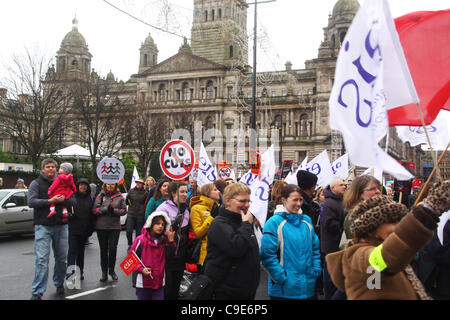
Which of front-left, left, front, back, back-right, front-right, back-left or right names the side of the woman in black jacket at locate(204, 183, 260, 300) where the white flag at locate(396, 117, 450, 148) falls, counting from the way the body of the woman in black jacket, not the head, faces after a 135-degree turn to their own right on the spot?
back-right

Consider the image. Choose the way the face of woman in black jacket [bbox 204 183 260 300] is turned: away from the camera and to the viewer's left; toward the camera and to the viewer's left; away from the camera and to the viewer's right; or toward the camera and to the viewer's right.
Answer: toward the camera and to the viewer's right

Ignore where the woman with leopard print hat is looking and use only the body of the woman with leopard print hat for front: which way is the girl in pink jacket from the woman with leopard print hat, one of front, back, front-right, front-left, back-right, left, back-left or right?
back-left

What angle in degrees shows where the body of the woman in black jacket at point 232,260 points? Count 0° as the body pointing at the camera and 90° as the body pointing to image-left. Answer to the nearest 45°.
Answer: approximately 315°

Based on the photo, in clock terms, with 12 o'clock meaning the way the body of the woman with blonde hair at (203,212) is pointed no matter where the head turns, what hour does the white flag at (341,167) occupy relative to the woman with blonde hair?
The white flag is roughly at 10 o'clock from the woman with blonde hair.

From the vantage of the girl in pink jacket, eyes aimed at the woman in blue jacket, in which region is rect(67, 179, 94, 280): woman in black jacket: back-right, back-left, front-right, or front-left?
back-left

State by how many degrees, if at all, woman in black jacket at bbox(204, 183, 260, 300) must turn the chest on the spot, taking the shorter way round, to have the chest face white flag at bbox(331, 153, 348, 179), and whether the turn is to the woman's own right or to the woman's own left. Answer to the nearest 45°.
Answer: approximately 135° to the woman's own left

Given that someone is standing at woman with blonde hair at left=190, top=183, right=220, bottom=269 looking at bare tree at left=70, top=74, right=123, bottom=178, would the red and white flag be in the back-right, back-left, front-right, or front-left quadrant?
back-right

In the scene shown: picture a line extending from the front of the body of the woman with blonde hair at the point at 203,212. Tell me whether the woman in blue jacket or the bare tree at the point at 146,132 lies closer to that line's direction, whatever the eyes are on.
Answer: the woman in blue jacket

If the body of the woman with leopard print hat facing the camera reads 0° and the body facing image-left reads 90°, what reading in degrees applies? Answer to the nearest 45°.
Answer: approximately 270°

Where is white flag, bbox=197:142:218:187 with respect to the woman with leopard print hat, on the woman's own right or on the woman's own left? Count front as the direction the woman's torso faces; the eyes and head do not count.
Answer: on the woman's own left
